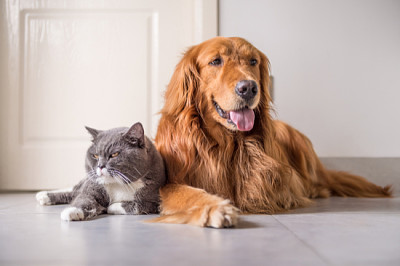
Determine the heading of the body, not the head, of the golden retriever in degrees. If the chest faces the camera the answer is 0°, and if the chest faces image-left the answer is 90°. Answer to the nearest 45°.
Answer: approximately 45°

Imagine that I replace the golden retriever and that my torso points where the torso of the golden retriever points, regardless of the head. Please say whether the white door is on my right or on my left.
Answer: on my right

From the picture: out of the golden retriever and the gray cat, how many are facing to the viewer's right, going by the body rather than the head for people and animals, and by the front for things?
0

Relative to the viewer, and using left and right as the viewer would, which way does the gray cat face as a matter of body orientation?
facing the viewer and to the left of the viewer

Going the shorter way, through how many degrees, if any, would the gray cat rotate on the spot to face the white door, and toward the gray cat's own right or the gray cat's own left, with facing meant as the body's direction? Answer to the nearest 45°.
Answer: approximately 135° to the gray cat's own right
